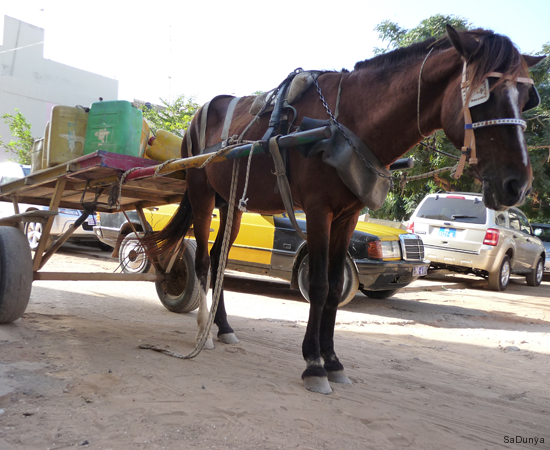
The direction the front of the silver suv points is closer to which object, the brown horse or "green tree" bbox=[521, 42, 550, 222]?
the green tree

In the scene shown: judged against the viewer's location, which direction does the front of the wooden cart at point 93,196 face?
facing the viewer and to the right of the viewer

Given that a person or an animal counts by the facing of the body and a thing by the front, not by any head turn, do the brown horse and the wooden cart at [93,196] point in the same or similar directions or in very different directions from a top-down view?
same or similar directions

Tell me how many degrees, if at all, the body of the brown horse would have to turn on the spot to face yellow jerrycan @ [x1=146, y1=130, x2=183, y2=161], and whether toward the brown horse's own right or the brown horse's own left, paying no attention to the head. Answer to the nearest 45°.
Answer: approximately 180°

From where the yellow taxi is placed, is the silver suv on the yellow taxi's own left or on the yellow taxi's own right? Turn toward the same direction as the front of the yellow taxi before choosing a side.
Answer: on the yellow taxi's own left

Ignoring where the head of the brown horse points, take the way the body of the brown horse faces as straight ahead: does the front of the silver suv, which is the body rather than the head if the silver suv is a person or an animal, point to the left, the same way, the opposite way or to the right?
to the left

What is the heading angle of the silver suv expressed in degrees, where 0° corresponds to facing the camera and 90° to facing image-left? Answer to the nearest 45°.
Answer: approximately 225°

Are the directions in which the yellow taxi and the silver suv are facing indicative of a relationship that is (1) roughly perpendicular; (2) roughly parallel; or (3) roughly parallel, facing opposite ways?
roughly perpendicular
